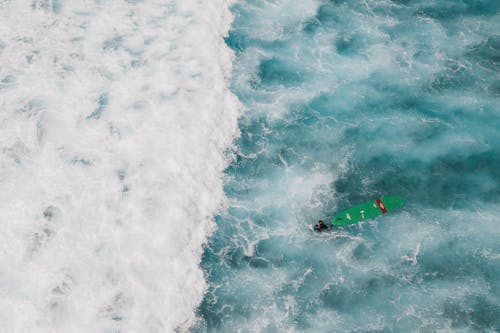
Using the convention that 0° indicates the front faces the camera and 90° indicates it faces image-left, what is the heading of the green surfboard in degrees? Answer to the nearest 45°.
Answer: approximately 270°

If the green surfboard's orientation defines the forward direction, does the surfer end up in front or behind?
behind
